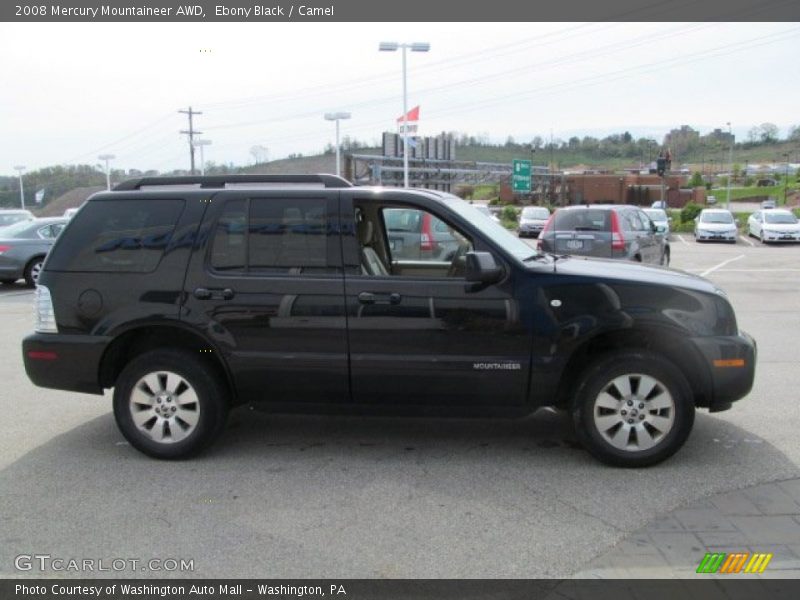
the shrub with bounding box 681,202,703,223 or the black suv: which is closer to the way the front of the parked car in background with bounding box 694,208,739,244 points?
the black suv

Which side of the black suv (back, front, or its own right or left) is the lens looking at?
right

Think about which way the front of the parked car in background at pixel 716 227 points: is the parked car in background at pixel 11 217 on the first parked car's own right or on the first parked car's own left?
on the first parked car's own right

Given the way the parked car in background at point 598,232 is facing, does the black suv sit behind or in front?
behind

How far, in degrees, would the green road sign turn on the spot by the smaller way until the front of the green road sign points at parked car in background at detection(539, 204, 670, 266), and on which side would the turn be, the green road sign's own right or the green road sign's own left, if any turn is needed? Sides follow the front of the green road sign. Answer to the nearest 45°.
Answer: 0° — it already faces it

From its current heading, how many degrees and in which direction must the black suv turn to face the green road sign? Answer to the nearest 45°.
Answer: approximately 90° to its left

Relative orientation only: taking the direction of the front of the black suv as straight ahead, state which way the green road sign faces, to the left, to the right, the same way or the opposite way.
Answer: to the right

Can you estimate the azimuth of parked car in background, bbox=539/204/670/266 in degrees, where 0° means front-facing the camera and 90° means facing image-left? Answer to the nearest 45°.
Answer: approximately 225°

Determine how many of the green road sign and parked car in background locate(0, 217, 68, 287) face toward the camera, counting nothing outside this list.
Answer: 1
